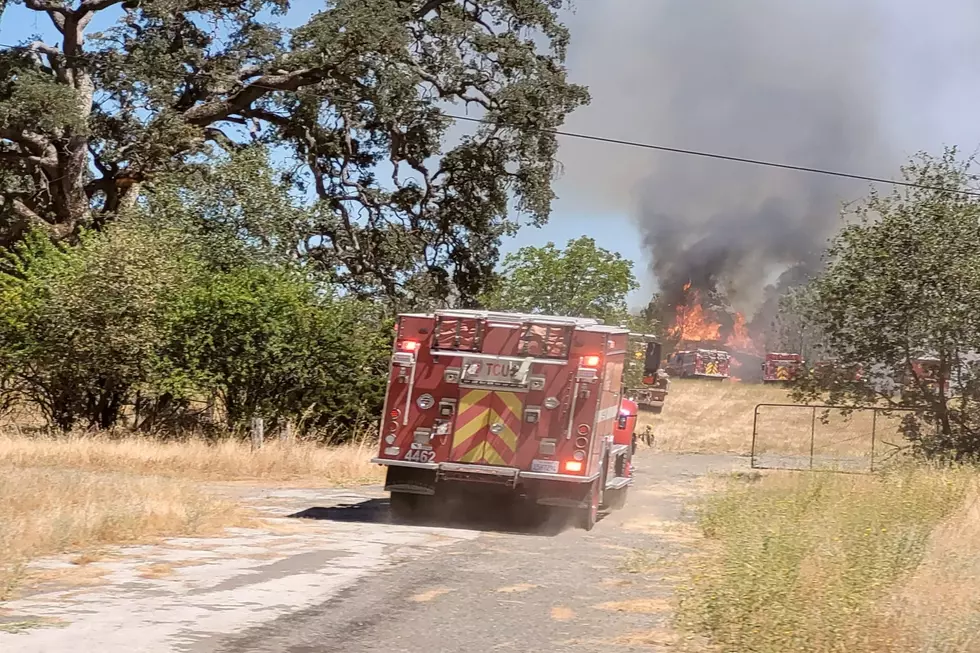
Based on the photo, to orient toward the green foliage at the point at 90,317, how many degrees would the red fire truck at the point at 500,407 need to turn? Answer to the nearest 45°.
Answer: approximately 45° to its left

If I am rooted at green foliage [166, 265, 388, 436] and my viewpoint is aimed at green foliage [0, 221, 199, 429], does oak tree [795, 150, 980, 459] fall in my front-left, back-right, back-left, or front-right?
back-left

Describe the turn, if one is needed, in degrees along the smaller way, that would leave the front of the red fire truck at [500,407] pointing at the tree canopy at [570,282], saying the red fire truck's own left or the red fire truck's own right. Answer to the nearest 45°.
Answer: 0° — it already faces it

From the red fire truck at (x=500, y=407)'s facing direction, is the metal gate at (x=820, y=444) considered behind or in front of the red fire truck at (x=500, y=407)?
in front

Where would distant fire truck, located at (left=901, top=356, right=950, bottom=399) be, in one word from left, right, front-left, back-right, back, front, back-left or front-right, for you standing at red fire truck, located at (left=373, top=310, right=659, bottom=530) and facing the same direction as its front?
front-right

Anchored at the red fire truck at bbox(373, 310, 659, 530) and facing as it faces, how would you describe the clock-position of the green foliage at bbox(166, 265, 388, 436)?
The green foliage is roughly at 11 o'clock from the red fire truck.

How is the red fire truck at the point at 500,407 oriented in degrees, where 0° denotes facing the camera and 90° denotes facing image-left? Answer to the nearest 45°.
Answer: approximately 180°

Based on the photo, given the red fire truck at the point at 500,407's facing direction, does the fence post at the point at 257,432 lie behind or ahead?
ahead
